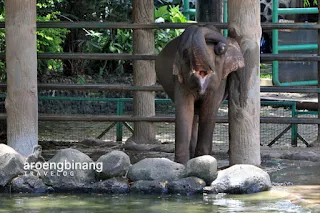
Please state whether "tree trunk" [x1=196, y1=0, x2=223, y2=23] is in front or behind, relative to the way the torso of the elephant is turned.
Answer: behind

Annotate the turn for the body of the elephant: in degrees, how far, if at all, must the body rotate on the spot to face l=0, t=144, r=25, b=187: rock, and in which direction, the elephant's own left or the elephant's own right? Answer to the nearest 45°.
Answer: approximately 90° to the elephant's own right

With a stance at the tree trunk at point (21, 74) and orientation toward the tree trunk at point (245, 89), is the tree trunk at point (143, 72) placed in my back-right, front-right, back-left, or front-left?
front-left

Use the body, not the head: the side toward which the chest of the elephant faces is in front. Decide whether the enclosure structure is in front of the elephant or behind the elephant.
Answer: behind

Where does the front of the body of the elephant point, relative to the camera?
toward the camera

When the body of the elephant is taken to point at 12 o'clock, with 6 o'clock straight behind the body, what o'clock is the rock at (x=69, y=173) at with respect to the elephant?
The rock is roughly at 2 o'clock from the elephant.

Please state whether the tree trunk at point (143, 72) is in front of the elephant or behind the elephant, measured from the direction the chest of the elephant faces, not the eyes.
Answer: behind

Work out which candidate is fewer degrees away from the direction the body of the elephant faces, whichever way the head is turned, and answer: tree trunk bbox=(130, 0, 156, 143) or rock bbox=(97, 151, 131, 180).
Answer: the rock
